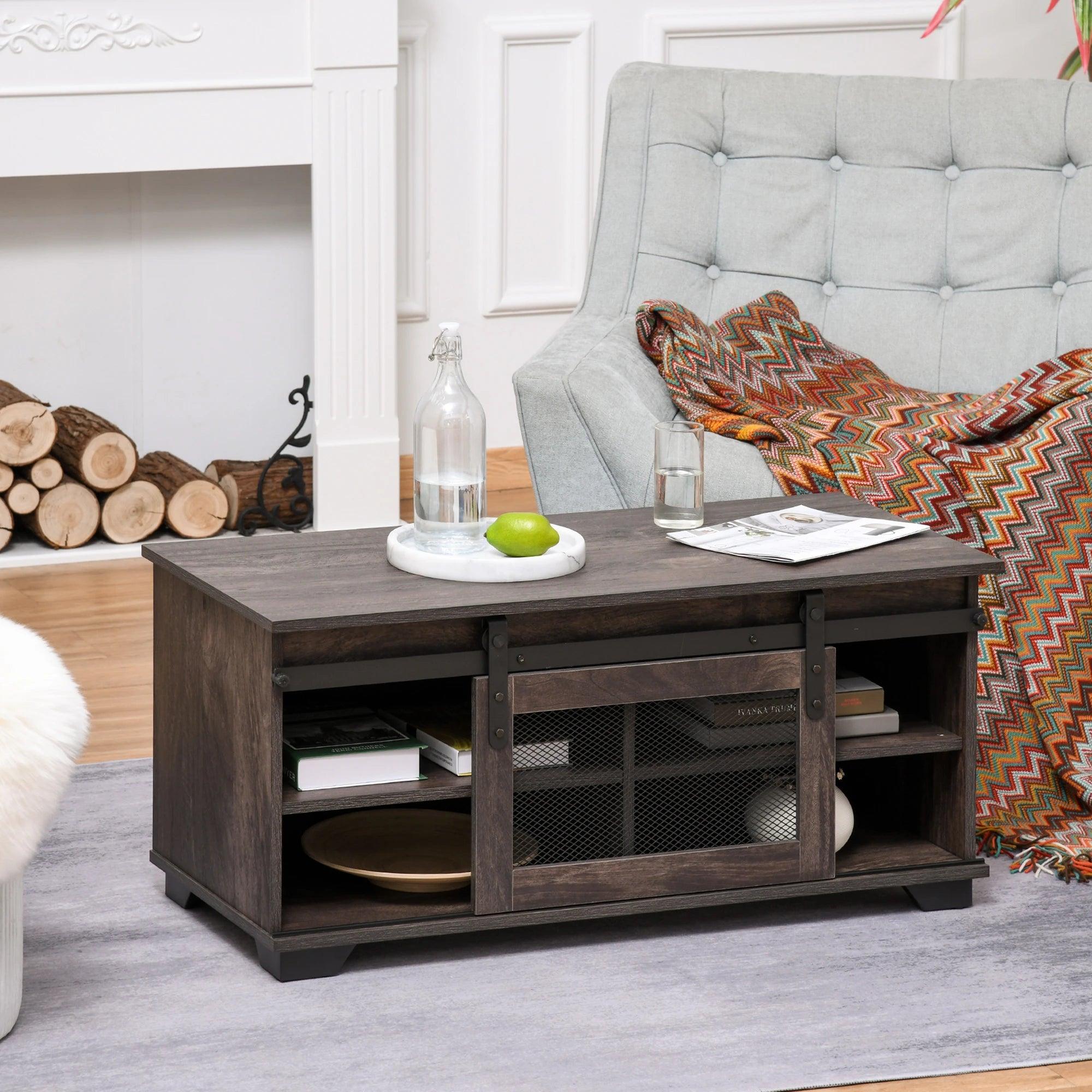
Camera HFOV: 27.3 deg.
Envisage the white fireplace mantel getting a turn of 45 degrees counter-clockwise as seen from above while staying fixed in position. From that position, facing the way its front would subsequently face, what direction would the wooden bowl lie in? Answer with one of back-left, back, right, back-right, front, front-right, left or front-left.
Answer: front-right

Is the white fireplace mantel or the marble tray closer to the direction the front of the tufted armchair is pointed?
the marble tray

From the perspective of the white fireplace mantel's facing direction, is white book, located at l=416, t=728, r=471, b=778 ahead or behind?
ahead

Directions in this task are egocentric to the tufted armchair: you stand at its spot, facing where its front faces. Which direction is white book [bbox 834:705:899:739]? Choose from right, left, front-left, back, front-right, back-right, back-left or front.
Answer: front

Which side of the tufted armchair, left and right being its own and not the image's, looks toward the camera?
front

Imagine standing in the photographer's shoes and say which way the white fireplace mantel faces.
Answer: facing the viewer

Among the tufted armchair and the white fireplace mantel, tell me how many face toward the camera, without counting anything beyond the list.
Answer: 2

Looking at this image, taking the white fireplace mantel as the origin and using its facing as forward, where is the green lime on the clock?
The green lime is roughly at 12 o'clock from the white fireplace mantel.

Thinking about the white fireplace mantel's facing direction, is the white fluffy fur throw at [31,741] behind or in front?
in front

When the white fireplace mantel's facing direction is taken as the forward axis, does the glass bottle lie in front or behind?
in front
